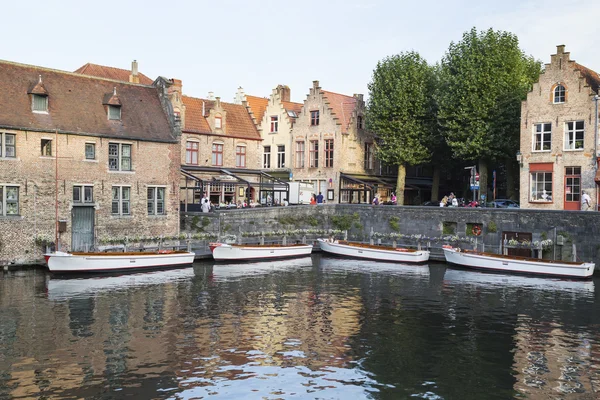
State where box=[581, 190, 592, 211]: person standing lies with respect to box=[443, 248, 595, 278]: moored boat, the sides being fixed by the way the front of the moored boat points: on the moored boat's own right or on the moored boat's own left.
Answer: on the moored boat's own right

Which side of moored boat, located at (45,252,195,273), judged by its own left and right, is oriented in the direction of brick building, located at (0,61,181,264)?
right

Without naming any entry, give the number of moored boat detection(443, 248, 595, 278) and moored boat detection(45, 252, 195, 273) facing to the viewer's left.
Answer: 2

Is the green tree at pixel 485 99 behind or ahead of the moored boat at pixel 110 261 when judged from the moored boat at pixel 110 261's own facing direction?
behind

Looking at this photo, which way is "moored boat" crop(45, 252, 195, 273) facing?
to the viewer's left

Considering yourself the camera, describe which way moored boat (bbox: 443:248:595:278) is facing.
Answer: facing to the left of the viewer

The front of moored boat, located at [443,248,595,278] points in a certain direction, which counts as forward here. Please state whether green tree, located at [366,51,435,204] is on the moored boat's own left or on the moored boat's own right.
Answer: on the moored boat's own right

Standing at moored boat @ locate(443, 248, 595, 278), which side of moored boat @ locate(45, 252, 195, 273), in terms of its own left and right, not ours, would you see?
back

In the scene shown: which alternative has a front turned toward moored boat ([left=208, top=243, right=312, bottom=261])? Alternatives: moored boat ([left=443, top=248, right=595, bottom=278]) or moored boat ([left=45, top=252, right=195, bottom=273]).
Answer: moored boat ([left=443, top=248, right=595, bottom=278])

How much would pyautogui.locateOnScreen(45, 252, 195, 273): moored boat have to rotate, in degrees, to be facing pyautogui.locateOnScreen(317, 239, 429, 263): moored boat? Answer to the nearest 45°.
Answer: approximately 180°

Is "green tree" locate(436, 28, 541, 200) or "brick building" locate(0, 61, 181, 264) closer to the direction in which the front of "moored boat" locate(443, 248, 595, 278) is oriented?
the brick building

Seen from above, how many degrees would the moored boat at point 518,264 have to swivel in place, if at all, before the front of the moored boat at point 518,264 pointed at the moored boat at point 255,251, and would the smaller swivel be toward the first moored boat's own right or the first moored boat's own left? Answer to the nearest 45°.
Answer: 0° — it already faces it

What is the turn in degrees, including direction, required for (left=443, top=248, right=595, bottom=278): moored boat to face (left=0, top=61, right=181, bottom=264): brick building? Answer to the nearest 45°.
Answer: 0° — it already faces it
